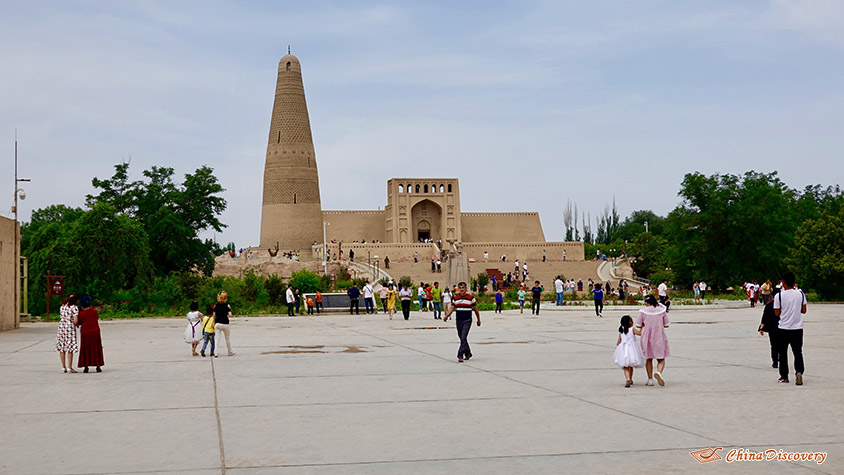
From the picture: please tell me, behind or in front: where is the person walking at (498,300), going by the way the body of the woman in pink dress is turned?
in front

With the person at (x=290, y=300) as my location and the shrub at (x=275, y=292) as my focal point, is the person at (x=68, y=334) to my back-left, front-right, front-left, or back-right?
back-left

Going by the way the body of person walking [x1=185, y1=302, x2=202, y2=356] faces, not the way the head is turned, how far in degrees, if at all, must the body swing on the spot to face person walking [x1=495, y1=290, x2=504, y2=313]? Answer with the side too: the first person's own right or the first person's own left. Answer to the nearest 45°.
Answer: approximately 45° to the first person's own right

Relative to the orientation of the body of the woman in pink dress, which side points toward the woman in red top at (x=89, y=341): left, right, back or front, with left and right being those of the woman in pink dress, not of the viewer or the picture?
left

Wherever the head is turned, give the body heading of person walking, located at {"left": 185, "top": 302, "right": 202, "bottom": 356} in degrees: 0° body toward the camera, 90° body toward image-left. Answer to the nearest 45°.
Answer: approximately 180°

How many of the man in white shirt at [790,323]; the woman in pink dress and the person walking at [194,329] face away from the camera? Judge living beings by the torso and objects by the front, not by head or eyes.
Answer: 3

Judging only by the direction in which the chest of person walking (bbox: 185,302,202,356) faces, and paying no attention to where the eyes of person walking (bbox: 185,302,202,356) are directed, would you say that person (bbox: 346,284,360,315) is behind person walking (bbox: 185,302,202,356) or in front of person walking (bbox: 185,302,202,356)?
in front

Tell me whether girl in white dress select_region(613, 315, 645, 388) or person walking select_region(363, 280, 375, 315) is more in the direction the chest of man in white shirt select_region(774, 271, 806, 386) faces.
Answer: the person walking

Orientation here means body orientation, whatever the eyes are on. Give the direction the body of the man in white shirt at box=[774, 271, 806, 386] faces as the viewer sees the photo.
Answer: away from the camera

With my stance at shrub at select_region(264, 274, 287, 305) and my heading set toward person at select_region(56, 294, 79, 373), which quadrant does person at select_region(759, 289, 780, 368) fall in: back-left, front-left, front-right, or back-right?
front-left

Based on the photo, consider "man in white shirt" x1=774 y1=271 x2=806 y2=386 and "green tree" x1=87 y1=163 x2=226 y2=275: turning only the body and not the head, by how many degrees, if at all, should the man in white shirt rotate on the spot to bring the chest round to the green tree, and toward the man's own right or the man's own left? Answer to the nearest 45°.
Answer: approximately 45° to the man's own left

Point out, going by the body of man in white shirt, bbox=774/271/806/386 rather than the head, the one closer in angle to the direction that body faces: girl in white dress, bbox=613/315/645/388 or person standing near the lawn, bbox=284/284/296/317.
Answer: the person standing near the lawn

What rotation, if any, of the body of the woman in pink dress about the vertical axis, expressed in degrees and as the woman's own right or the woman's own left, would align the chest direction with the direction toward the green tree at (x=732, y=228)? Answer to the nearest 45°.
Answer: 0° — they already face it

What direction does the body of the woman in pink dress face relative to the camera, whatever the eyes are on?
away from the camera

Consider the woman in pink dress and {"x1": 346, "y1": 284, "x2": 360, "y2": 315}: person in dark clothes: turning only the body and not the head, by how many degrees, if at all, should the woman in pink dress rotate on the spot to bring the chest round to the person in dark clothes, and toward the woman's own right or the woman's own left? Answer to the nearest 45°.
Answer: approximately 45° to the woman's own left
